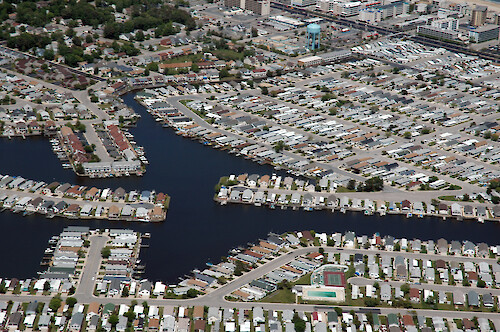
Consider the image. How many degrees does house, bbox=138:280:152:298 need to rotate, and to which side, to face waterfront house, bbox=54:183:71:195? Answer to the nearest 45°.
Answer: approximately 180°

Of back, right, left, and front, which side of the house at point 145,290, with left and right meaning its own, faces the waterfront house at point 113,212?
back

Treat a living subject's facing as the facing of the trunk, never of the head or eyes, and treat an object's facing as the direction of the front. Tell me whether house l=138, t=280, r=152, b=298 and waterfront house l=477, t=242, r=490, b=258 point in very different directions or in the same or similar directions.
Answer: same or similar directions

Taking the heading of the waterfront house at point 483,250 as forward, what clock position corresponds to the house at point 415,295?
The house is roughly at 1 o'clock from the waterfront house.

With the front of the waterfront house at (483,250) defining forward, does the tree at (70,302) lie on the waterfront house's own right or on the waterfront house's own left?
on the waterfront house's own right

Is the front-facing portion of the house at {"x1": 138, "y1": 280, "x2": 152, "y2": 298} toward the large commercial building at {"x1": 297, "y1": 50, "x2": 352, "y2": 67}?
no

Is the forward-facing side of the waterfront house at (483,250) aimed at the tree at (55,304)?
no

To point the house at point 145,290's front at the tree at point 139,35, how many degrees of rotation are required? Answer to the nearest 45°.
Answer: approximately 180°

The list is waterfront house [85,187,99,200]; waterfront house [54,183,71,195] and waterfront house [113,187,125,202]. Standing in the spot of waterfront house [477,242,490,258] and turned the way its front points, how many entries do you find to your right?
3

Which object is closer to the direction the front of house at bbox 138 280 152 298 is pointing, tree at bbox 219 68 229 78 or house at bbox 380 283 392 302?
the house

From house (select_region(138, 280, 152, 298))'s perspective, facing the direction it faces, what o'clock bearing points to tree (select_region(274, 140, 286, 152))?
The tree is roughly at 7 o'clock from the house.

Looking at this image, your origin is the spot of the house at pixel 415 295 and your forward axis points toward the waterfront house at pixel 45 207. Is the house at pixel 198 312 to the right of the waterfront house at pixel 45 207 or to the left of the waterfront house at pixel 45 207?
left

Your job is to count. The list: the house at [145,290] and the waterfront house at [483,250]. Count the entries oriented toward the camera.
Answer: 2

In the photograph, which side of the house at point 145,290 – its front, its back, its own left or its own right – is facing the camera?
front

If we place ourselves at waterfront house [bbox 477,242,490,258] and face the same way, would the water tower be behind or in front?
behind

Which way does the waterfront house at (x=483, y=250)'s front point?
toward the camera

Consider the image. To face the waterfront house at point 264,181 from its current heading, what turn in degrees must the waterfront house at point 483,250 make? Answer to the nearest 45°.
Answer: approximately 90° to its right

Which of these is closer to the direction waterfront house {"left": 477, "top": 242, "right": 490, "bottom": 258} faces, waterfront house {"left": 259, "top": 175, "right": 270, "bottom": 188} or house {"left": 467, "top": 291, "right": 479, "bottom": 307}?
the house

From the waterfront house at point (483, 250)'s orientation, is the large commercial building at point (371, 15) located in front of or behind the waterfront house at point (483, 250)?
behind

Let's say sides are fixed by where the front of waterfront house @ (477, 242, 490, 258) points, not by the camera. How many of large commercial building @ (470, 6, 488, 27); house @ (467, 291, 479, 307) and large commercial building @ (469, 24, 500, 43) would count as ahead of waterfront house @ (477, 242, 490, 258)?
1

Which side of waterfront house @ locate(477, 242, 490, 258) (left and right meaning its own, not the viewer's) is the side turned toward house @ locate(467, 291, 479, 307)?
front
